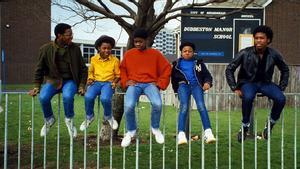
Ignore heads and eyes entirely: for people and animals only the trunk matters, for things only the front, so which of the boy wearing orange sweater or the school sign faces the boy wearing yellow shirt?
the school sign

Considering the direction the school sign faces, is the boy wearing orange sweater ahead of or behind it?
ahead

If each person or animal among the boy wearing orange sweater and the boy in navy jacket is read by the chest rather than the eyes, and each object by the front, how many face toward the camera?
2

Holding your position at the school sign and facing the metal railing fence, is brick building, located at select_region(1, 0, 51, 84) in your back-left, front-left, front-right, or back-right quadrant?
back-right

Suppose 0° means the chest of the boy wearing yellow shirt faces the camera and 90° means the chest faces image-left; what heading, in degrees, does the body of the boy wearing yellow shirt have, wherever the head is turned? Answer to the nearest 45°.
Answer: approximately 0°

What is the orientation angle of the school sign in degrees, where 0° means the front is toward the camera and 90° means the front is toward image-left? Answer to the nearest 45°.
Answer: approximately 0°

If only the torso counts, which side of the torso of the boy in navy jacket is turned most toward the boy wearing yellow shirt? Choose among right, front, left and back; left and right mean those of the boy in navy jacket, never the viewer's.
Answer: right

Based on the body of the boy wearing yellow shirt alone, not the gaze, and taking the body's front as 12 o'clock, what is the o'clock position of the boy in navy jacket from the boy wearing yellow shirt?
The boy in navy jacket is roughly at 9 o'clock from the boy wearing yellow shirt.

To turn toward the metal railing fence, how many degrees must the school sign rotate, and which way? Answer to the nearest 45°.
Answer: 0° — it already faces it

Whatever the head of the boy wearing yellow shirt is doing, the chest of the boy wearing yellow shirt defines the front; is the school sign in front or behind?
behind
